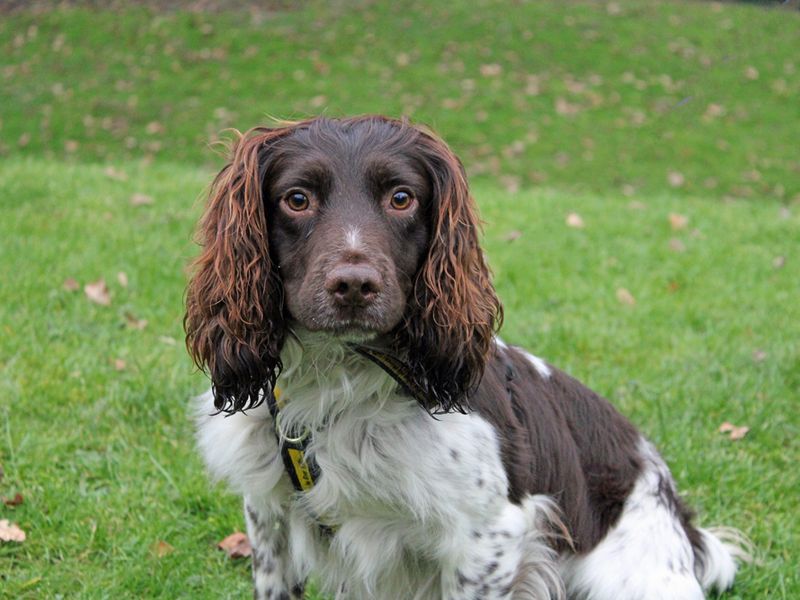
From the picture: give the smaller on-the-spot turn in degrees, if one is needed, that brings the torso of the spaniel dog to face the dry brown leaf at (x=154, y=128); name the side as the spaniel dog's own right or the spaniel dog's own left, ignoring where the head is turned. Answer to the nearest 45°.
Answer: approximately 135° to the spaniel dog's own right

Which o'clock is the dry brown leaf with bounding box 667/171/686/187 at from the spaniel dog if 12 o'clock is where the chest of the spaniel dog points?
The dry brown leaf is roughly at 5 o'clock from the spaniel dog.

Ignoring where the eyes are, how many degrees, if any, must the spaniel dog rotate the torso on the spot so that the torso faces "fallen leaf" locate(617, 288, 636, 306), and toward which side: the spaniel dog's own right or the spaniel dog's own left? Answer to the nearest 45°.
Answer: approximately 135° to the spaniel dog's own right

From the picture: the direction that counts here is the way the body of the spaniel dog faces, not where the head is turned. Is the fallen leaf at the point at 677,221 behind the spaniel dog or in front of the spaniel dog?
behind

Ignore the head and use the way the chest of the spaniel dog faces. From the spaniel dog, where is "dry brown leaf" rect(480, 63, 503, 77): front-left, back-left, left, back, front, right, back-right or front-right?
back-right

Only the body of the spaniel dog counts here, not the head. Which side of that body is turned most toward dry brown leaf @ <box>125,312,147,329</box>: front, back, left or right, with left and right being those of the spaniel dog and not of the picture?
right

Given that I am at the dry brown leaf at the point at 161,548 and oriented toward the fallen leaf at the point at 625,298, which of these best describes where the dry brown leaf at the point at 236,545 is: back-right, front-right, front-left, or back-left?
front-right

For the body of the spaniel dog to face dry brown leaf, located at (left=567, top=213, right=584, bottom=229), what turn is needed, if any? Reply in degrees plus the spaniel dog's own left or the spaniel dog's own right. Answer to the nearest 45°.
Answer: approximately 135° to the spaniel dog's own right

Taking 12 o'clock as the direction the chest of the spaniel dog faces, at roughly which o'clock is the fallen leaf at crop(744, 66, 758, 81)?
The fallen leaf is roughly at 5 o'clock from the spaniel dog.

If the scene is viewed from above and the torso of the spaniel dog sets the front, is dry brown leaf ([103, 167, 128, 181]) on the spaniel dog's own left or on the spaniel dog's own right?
on the spaniel dog's own right

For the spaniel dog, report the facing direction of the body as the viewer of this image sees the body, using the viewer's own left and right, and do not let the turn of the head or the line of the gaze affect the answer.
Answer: facing the viewer and to the left of the viewer

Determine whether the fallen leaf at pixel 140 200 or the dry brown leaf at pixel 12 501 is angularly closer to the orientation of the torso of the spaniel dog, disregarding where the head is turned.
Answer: the dry brown leaf

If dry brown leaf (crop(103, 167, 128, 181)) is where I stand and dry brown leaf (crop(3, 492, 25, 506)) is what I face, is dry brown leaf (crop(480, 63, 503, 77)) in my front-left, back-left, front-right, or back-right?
back-left

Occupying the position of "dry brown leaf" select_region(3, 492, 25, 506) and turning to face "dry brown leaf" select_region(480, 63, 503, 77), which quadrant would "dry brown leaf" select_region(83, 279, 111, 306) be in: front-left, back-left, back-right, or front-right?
front-left

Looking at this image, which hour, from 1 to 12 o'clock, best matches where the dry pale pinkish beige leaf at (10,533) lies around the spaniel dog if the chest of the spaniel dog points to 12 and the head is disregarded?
The dry pale pinkish beige leaf is roughly at 2 o'clock from the spaniel dog.

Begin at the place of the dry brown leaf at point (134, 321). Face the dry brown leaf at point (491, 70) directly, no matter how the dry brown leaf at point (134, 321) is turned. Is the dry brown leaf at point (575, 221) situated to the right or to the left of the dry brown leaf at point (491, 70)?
right
